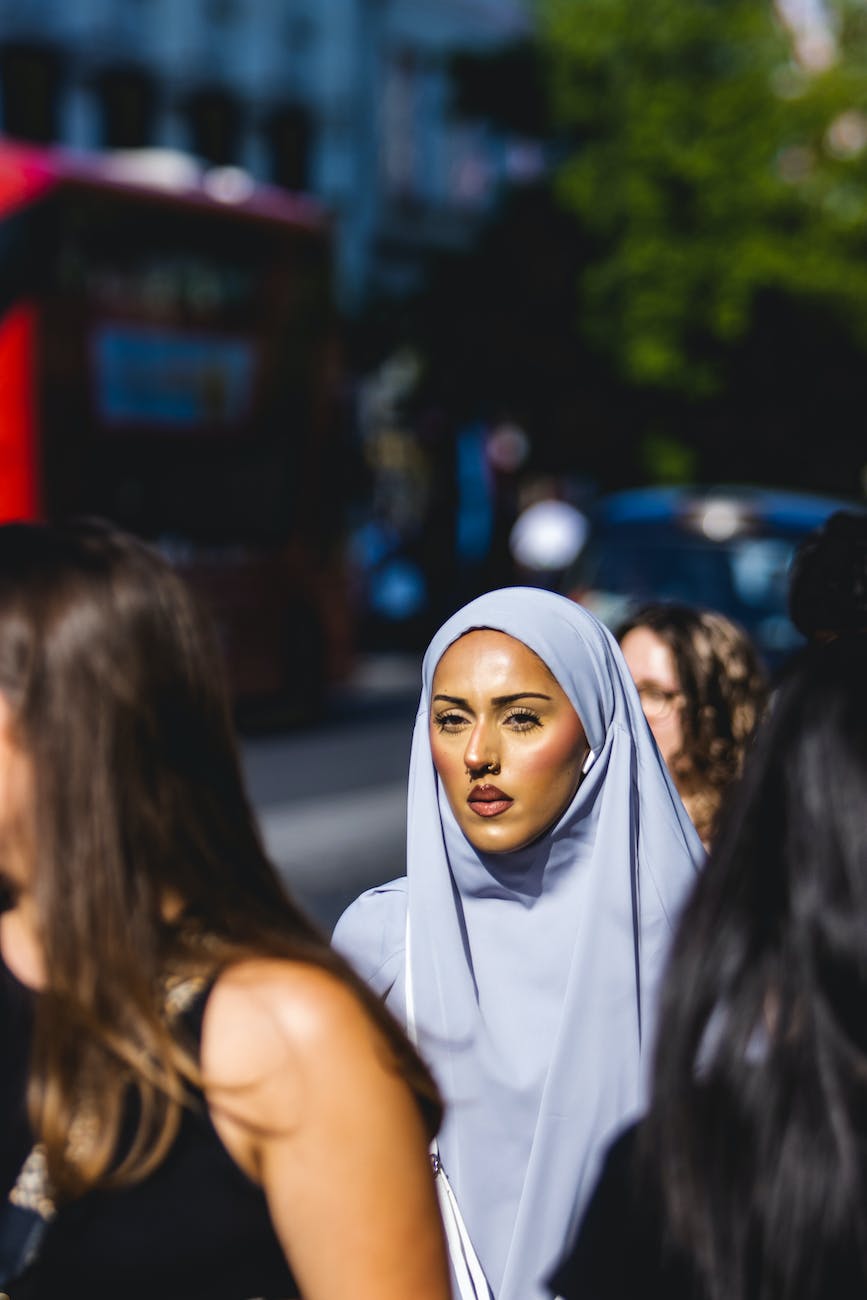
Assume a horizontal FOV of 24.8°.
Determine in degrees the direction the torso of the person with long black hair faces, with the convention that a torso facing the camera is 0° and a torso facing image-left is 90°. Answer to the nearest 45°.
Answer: approximately 180°

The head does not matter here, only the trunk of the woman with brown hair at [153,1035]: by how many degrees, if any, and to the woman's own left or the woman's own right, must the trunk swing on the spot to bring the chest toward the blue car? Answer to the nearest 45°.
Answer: approximately 135° to the woman's own right

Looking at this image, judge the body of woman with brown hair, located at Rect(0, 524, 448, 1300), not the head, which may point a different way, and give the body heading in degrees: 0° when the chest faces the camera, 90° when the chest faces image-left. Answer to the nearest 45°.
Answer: approximately 45°

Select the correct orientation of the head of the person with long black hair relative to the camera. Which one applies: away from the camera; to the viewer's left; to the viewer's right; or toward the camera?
away from the camera

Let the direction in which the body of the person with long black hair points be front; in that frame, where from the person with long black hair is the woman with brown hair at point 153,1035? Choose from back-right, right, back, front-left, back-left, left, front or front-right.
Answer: left

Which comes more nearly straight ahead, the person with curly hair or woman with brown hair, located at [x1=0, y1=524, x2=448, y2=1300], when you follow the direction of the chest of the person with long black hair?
the person with curly hair

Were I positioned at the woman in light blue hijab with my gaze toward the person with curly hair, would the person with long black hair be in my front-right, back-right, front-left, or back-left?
back-right

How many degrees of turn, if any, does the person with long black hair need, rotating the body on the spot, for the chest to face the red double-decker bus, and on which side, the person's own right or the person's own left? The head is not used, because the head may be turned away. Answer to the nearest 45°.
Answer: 0° — they already face it

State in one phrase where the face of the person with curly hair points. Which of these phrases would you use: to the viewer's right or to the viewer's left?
to the viewer's left

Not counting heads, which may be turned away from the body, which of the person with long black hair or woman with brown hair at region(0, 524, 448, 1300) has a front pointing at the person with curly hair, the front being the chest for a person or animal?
the person with long black hair

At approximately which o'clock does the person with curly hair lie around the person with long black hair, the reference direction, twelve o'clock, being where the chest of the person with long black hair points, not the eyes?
The person with curly hair is roughly at 12 o'clock from the person with long black hair.
